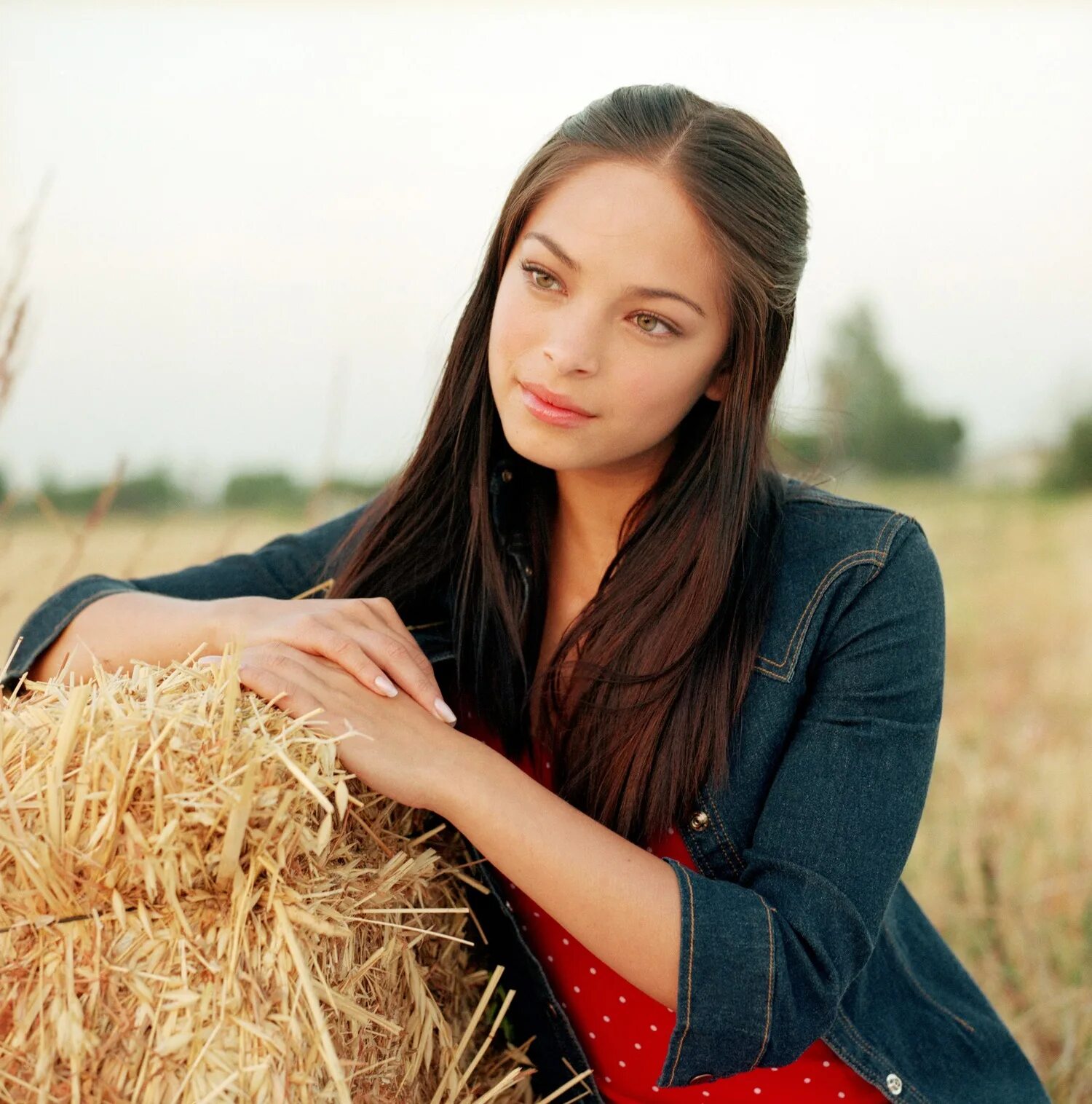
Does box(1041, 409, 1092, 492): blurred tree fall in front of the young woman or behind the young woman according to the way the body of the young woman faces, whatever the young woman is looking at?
behind

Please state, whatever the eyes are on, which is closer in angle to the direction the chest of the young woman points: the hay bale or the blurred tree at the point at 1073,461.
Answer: the hay bale

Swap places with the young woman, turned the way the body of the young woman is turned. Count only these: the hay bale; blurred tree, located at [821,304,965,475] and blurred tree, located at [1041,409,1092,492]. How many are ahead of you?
1

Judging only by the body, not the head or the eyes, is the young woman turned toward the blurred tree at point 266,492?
no

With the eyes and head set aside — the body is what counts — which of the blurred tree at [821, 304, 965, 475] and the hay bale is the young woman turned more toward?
the hay bale

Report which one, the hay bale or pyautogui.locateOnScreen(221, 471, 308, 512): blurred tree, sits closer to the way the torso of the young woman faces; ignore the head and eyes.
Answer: the hay bale

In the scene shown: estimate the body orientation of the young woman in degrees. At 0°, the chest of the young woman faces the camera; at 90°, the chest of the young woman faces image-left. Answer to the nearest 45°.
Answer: approximately 45°

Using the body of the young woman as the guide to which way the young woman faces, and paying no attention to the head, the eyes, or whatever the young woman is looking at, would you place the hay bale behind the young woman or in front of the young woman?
in front

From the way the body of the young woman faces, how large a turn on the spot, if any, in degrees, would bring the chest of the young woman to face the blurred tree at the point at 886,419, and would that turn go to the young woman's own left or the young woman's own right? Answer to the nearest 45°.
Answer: approximately 135° to the young woman's own right
